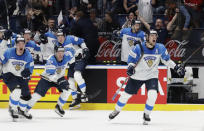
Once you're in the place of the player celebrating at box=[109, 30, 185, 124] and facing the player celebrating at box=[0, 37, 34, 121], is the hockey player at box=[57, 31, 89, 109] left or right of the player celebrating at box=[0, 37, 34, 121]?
right

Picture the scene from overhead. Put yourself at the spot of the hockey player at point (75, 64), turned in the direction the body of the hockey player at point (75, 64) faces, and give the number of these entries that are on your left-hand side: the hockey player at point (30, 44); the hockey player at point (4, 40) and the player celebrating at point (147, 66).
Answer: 1

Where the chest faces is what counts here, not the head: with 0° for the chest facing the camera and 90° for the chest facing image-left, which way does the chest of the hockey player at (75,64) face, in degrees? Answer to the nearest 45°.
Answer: approximately 45°

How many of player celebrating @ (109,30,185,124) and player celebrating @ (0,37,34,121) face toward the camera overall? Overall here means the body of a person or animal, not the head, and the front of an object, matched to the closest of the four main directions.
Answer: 2

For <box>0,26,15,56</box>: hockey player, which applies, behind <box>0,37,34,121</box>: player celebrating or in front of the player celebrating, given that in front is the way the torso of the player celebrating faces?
behind

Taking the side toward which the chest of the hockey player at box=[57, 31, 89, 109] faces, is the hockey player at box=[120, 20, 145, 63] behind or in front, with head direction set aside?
behind

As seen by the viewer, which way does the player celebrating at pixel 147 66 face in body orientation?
toward the camera

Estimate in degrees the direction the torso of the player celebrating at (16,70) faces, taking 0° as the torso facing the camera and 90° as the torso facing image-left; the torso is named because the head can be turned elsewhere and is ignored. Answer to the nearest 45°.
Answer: approximately 0°

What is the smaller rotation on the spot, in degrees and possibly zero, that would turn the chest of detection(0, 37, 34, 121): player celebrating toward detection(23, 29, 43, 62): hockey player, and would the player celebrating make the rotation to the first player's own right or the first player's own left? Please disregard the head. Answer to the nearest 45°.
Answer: approximately 180°
